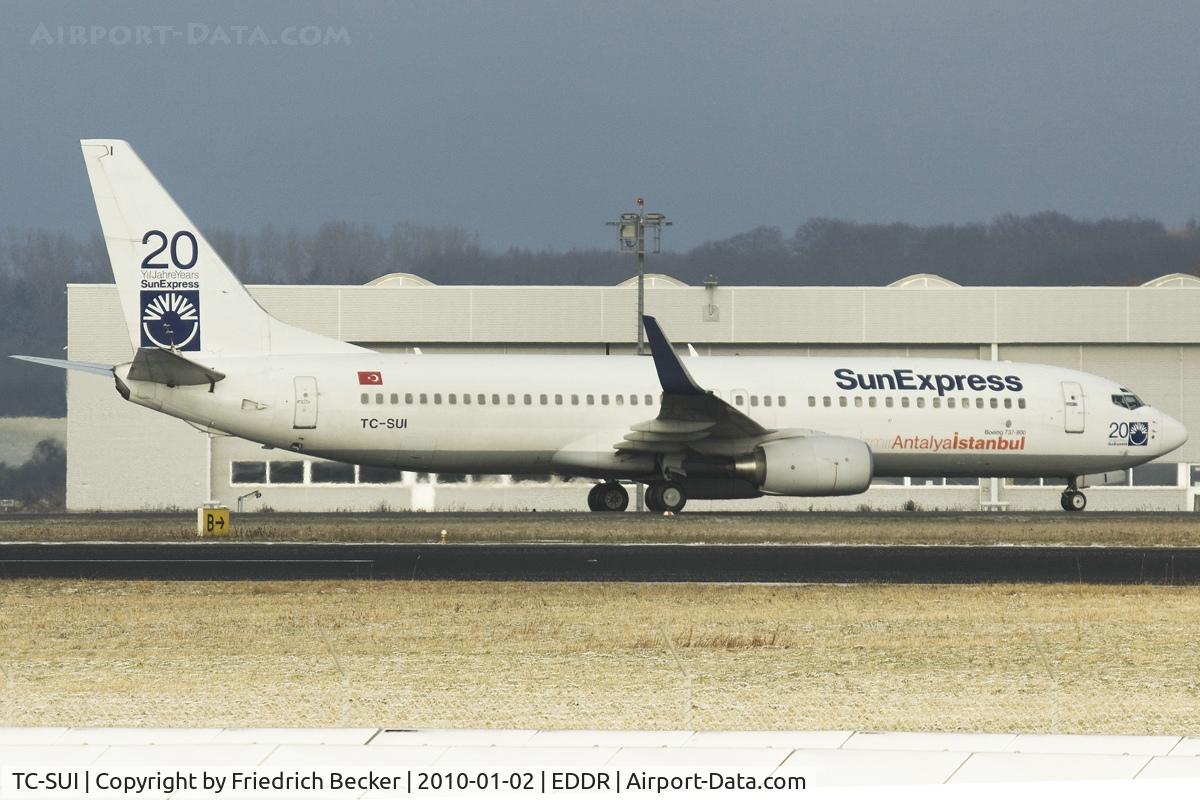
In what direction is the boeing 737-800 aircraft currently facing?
to the viewer's right
